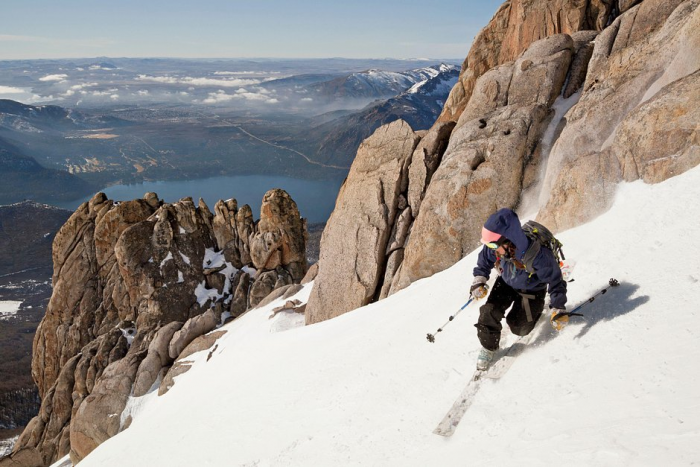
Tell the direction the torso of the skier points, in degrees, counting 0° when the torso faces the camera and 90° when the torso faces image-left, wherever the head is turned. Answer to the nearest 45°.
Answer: approximately 45°

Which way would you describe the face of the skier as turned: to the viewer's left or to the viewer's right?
to the viewer's left

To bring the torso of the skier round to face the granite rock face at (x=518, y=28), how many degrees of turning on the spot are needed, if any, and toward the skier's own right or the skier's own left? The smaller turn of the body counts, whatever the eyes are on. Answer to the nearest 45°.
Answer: approximately 135° to the skier's own right

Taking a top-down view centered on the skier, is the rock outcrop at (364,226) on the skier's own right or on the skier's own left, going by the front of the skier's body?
on the skier's own right

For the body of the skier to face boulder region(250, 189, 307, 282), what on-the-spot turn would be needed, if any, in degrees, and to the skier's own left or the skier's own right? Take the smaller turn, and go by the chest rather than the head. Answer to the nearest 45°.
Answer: approximately 90° to the skier's own right

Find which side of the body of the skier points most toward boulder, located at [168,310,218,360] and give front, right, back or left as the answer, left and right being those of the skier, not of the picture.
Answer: right

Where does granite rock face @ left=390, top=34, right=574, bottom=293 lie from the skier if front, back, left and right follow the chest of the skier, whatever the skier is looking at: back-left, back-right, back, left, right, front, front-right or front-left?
back-right
